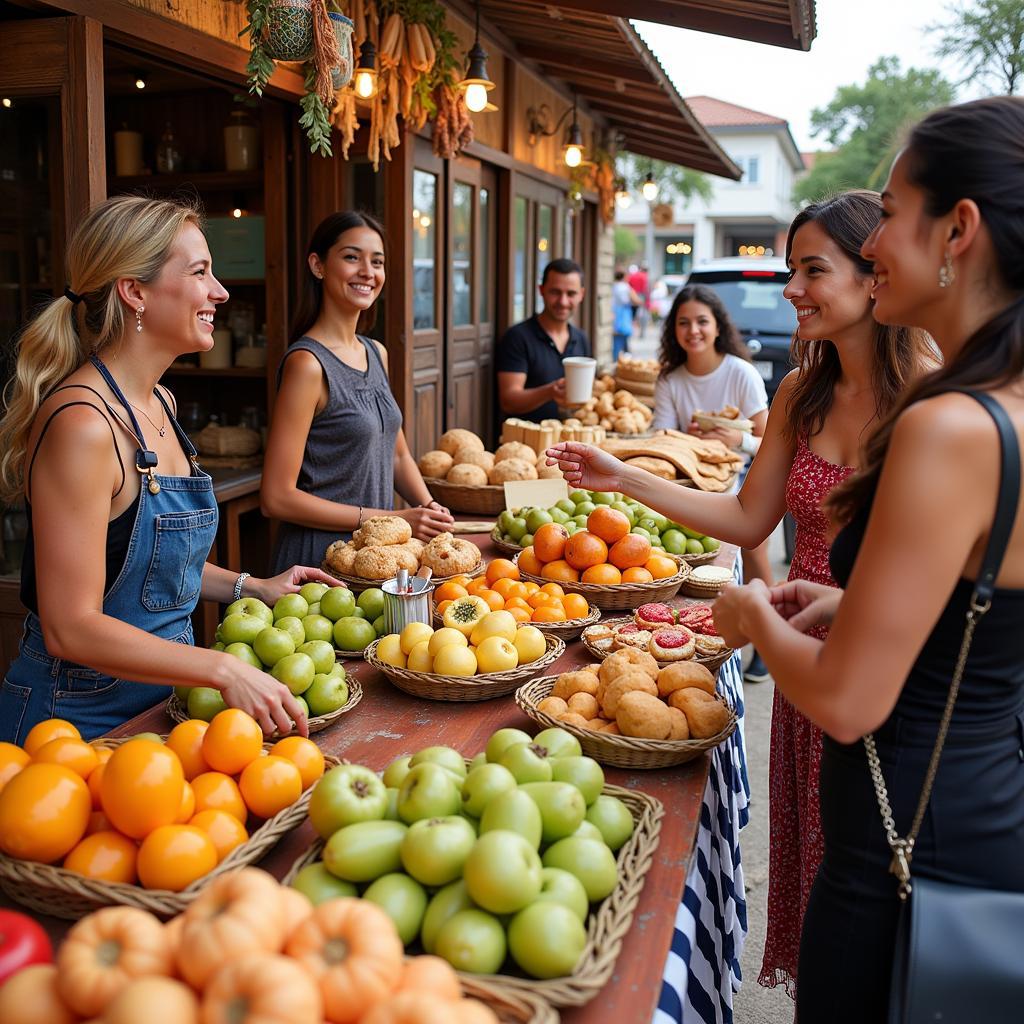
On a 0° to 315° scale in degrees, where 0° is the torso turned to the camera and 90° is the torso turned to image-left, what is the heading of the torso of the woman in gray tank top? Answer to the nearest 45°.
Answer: approximately 315°

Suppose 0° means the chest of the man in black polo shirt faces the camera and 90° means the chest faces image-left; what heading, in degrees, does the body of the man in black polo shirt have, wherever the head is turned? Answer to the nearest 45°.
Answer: approximately 315°

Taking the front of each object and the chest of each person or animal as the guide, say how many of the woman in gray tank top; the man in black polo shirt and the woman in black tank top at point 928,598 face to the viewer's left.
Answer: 1

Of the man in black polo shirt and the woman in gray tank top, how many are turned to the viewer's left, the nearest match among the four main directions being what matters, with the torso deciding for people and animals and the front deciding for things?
0

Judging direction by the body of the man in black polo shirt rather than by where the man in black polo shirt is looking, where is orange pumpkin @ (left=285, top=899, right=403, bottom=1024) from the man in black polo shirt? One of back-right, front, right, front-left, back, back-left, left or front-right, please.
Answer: front-right

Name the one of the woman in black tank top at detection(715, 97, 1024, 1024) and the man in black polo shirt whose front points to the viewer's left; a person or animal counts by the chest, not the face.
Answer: the woman in black tank top

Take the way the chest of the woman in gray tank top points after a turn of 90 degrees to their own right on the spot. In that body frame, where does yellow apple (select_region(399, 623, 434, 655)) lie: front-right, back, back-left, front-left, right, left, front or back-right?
front-left

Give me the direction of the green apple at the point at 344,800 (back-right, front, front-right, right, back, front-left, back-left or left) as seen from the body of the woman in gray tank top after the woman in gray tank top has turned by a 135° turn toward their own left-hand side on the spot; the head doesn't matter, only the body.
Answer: back

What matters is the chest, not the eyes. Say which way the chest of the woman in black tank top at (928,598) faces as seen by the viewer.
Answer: to the viewer's left

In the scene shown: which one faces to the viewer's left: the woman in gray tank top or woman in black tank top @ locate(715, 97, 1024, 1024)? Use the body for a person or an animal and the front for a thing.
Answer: the woman in black tank top
